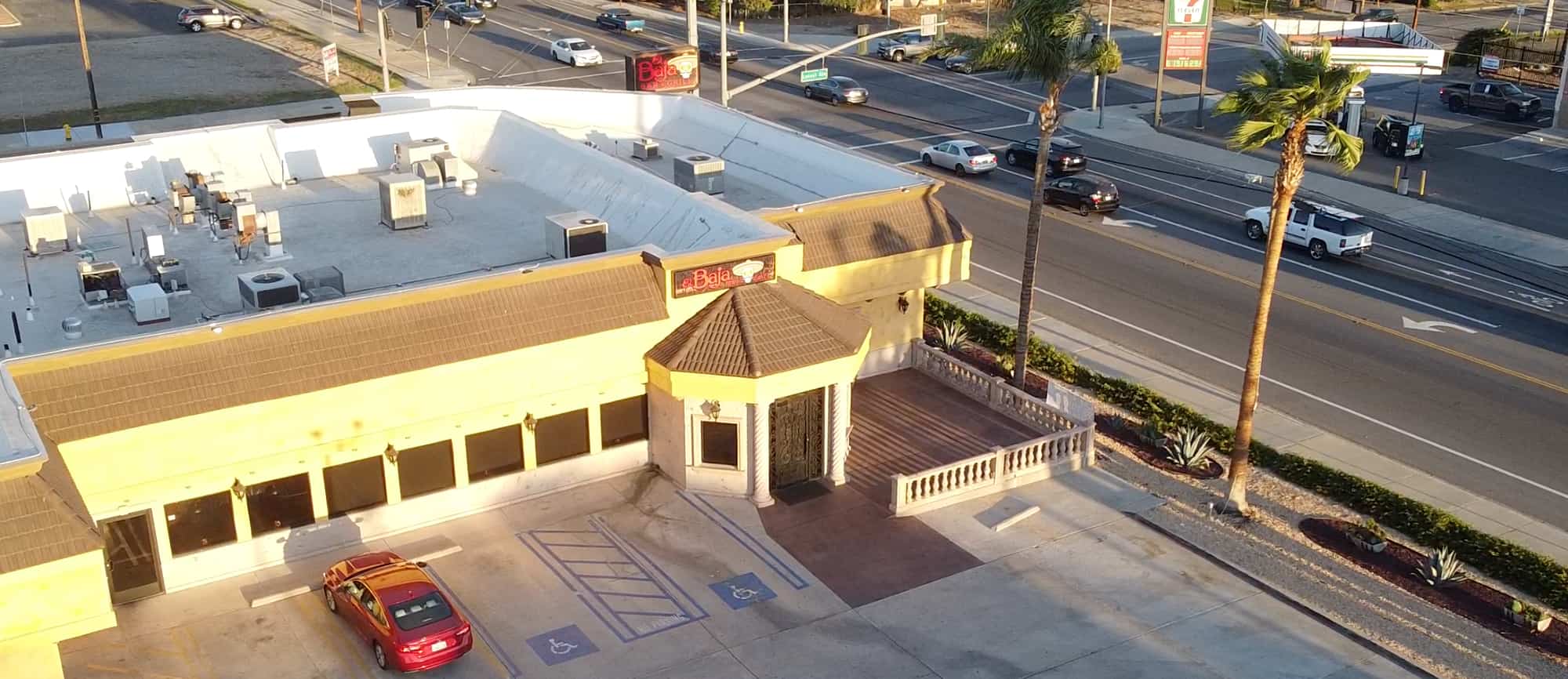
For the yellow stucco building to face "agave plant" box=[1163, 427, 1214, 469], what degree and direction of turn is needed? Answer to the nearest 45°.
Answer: approximately 45° to its left

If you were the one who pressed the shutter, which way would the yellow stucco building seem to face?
facing the viewer and to the right of the viewer

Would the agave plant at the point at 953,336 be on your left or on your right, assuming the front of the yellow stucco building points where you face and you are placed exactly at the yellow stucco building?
on your left
